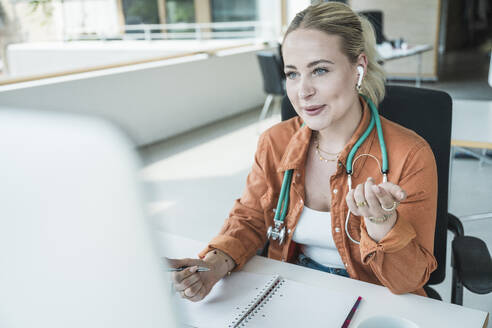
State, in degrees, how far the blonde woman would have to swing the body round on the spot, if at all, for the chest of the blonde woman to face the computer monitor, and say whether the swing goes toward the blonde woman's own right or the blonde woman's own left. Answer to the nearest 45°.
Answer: approximately 45° to the blonde woman's own left

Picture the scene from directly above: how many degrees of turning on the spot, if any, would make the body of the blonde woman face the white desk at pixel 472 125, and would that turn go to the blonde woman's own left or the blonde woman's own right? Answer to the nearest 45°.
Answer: approximately 180°

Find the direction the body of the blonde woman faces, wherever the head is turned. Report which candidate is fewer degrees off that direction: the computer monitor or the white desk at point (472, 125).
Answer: the computer monitor

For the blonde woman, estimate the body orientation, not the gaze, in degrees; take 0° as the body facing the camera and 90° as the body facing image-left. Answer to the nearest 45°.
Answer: approximately 45°

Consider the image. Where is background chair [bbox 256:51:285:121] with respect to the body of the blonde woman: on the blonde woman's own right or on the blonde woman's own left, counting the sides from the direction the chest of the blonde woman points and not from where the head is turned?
on the blonde woman's own right

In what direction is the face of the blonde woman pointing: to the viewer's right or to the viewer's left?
to the viewer's left
